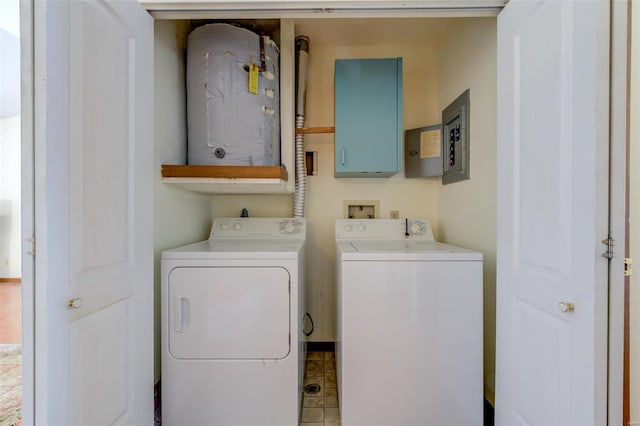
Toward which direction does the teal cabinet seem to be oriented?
toward the camera

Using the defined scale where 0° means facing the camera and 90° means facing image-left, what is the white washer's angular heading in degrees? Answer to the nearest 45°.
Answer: approximately 0°

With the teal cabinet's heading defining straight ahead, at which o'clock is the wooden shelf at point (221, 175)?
The wooden shelf is roughly at 2 o'clock from the teal cabinet.

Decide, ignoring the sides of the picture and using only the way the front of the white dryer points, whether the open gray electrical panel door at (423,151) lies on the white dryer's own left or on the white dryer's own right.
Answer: on the white dryer's own left

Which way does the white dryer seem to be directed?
toward the camera

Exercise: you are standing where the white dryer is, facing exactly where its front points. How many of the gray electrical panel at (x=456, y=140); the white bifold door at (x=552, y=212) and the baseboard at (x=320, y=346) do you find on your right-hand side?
0
